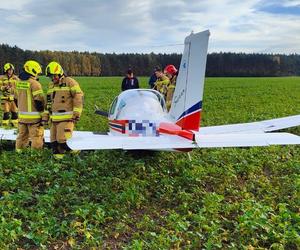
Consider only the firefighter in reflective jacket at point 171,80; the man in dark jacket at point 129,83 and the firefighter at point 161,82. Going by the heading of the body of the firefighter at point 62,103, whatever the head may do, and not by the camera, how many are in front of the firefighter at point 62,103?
0

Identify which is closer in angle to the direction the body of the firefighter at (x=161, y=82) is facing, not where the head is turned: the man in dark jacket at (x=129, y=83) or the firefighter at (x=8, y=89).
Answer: the firefighter

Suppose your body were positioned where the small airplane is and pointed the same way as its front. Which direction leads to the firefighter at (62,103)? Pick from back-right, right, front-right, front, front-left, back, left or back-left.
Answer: front

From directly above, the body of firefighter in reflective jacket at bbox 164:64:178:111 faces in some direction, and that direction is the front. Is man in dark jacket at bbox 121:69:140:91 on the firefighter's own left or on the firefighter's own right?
on the firefighter's own right

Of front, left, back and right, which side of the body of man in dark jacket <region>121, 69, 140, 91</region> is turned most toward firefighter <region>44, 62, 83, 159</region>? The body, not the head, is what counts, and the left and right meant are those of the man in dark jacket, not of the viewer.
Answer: front

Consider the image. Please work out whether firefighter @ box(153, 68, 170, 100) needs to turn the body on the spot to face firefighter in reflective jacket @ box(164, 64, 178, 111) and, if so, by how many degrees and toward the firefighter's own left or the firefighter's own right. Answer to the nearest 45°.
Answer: approximately 90° to the firefighter's own left

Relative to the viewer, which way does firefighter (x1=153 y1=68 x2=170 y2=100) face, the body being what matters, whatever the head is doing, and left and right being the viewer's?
facing the viewer and to the left of the viewer

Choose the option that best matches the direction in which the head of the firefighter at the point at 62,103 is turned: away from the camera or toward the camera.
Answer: toward the camera

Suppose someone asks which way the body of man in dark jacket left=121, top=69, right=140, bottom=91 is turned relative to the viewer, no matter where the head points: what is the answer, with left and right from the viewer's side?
facing the viewer

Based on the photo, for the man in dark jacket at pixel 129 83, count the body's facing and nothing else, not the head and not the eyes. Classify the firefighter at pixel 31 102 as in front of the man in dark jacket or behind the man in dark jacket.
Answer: in front

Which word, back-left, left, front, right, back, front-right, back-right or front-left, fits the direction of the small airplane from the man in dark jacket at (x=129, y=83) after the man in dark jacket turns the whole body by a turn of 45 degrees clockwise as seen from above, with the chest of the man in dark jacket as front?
front-left

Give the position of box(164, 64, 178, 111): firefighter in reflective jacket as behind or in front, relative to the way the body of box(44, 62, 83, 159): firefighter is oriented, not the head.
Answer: behind

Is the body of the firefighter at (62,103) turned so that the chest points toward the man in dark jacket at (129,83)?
no

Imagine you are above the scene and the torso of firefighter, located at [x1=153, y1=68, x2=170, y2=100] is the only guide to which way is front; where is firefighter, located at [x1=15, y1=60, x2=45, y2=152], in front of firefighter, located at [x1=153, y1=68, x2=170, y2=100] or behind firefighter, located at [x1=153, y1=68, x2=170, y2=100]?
in front

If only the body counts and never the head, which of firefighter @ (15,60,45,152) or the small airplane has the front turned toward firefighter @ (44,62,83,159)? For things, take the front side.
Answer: the small airplane
